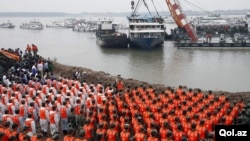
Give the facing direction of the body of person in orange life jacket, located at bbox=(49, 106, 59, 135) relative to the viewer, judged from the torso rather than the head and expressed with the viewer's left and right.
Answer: facing away from the viewer

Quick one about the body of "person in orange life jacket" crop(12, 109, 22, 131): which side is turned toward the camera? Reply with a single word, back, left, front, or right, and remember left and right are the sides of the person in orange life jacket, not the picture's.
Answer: back

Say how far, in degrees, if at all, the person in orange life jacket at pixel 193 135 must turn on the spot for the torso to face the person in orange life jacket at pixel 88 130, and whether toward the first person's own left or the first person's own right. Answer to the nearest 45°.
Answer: approximately 90° to the first person's own left

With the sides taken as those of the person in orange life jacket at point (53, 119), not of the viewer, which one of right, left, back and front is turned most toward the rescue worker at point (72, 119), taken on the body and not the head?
right

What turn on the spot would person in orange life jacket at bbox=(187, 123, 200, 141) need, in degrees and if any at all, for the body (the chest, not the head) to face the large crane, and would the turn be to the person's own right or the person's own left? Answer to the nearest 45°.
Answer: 0° — they already face it

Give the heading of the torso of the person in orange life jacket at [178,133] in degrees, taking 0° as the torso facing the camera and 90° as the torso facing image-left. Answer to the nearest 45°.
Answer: approximately 180°

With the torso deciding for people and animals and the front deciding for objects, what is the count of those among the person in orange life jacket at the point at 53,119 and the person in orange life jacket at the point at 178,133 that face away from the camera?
2

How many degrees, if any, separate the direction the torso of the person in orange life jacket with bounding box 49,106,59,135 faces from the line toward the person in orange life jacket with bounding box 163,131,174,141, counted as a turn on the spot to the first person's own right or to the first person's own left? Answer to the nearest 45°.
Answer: approximately 135° to the first person's own right

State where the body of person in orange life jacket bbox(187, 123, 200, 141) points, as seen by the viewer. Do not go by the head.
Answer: away from the camera

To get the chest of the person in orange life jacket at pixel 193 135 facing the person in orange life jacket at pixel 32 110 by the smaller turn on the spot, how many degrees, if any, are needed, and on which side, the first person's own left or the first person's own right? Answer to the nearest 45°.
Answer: approximately 90° to the first person's own left
